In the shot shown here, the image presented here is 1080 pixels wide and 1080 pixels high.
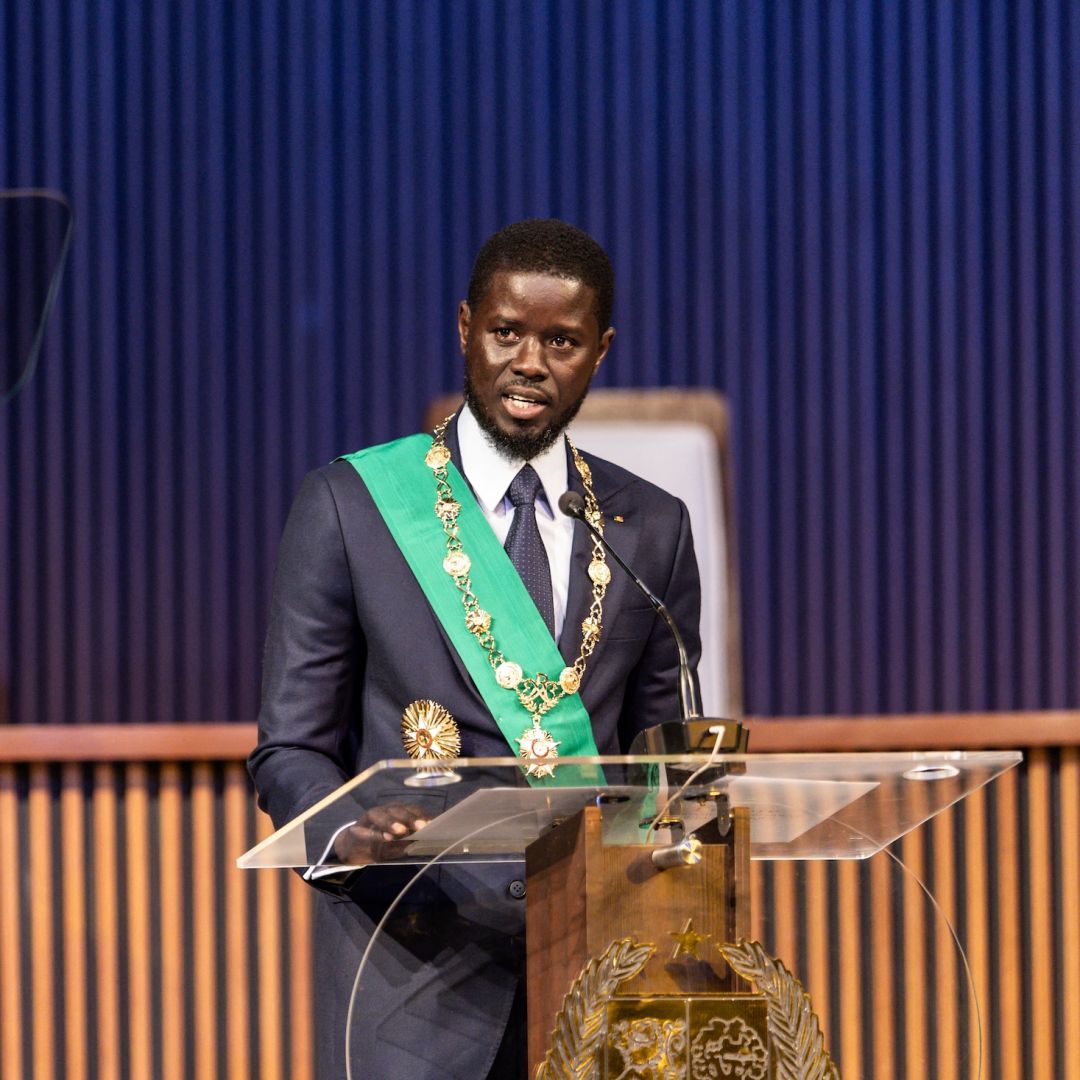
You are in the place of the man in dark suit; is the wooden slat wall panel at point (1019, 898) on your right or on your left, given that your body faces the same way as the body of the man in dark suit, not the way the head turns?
on your left

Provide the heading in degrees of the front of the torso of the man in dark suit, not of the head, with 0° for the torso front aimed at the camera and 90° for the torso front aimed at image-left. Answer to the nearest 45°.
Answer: approximately 315°
